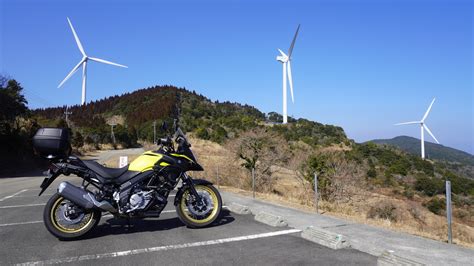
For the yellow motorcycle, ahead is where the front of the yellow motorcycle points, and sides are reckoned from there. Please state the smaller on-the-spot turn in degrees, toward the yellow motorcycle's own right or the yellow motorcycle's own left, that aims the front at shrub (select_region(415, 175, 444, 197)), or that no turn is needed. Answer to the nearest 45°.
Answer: approximately 45° to the yellow motorcycle's own left

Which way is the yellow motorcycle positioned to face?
to the viewer's right

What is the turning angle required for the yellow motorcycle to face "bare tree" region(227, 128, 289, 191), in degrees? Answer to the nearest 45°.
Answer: approximately 45° to its left

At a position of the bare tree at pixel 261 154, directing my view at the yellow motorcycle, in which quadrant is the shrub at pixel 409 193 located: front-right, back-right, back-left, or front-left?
back-left

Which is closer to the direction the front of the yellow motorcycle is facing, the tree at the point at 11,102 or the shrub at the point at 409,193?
the shrub

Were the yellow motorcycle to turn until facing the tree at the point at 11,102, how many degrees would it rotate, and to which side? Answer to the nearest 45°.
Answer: approximately 90° to its left

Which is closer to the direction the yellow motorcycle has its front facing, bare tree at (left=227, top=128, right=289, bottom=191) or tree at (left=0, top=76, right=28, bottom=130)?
the bare tree

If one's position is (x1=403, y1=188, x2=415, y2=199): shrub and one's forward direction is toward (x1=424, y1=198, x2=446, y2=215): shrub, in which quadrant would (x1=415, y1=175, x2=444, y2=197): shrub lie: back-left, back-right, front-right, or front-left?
back-left
